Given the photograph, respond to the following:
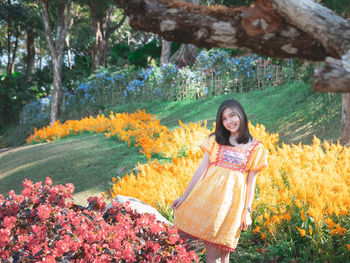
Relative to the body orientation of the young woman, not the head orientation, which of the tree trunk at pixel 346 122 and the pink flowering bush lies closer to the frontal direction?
the pink flowering bush

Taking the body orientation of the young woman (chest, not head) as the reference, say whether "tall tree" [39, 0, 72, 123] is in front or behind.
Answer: behind

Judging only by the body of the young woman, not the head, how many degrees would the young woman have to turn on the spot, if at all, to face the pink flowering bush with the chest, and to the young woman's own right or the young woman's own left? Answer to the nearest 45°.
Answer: approximately 45° to the young woman's own right

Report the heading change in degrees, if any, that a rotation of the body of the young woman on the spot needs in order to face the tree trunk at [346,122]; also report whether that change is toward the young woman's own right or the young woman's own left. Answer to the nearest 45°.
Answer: approximately 135° to the young woman's own left

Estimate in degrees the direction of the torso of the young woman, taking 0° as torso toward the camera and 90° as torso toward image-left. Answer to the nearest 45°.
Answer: approximately 0°
